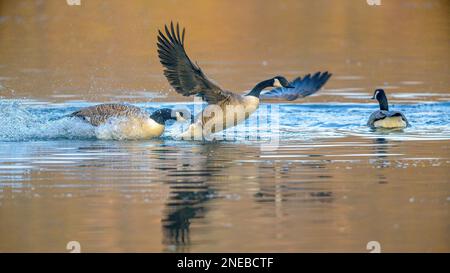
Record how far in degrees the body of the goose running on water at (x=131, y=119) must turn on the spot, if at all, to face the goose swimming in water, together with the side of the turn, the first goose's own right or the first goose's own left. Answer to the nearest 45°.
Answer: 0° — it already faces it

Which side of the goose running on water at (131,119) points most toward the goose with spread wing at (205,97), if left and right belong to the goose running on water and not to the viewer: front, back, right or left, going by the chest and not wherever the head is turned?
front

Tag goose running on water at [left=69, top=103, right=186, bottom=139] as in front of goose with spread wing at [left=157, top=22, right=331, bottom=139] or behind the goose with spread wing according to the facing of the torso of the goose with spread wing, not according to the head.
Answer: behind

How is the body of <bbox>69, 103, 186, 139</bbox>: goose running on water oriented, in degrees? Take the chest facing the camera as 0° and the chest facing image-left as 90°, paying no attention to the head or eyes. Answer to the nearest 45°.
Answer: approximately 270°

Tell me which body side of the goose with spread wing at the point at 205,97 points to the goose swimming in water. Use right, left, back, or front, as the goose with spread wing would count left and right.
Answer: front

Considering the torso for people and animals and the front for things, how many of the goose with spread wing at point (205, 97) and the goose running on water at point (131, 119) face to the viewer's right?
2

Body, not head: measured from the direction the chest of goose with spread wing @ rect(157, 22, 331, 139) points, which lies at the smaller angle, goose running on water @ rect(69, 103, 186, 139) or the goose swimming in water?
the goose swimming in water

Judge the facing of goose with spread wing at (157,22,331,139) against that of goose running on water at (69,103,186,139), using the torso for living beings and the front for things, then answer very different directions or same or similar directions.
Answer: same or similar directions

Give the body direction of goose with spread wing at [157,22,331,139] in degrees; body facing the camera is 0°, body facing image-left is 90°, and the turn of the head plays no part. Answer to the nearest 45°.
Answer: approximately 270°
